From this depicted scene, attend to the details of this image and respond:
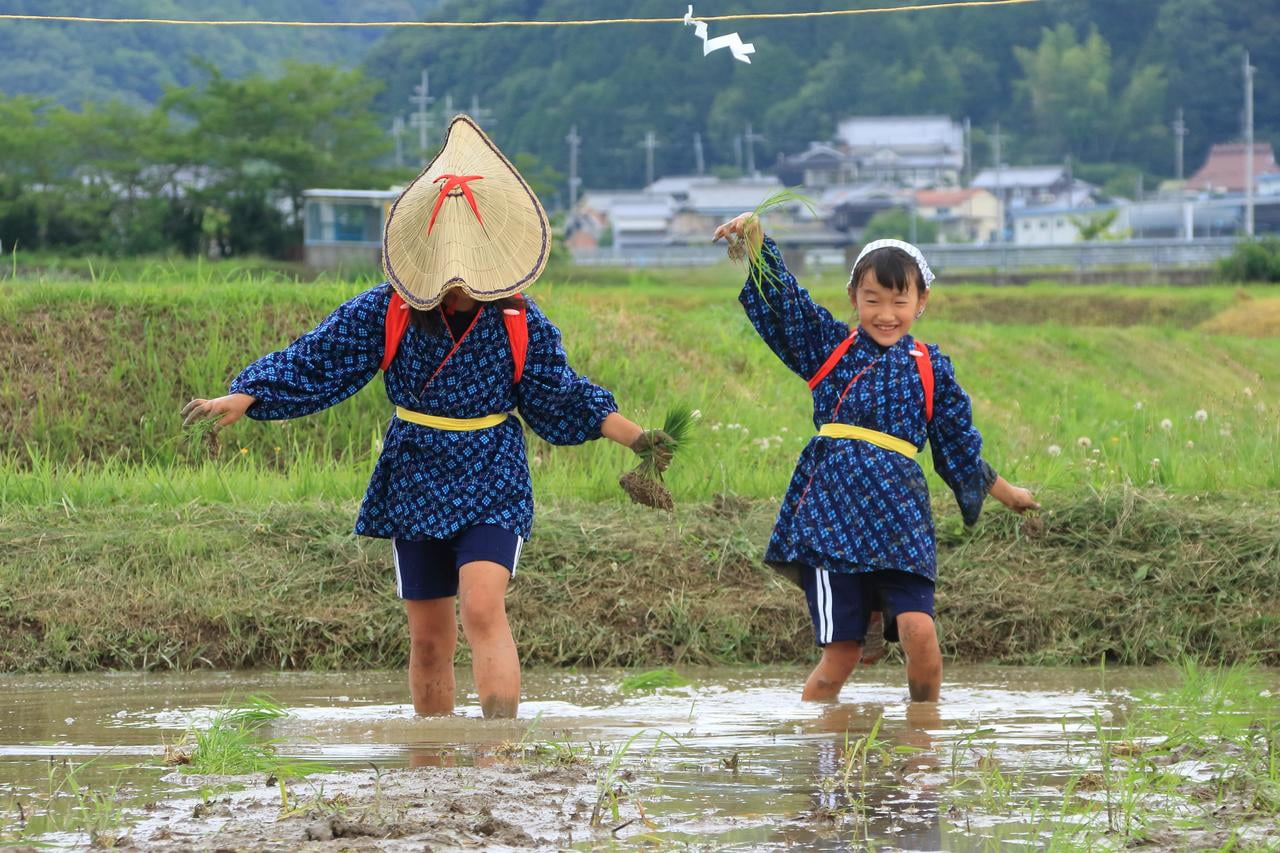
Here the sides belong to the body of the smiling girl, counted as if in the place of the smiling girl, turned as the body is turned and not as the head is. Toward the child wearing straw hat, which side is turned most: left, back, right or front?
right

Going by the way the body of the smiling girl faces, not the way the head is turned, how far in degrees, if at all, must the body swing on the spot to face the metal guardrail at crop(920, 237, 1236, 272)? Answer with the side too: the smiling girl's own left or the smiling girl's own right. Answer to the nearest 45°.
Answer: approximately 180°

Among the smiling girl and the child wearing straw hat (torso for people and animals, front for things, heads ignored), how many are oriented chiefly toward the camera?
2

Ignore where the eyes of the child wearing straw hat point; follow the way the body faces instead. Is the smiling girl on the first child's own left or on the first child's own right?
on the first child's own left

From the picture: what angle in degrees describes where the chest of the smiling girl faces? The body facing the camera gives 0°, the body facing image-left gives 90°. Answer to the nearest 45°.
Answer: approximately 0°

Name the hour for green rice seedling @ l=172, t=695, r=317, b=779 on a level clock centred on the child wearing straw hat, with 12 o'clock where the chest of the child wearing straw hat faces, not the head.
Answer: The green rice seedling is roughly at 1 o'clock from the child wearing straw hat.

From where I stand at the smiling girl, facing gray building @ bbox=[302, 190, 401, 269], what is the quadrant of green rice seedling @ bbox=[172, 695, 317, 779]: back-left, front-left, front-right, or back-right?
back-left

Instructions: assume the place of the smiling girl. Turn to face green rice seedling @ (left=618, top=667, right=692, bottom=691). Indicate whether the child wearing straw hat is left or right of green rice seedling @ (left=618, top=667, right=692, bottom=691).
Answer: left
